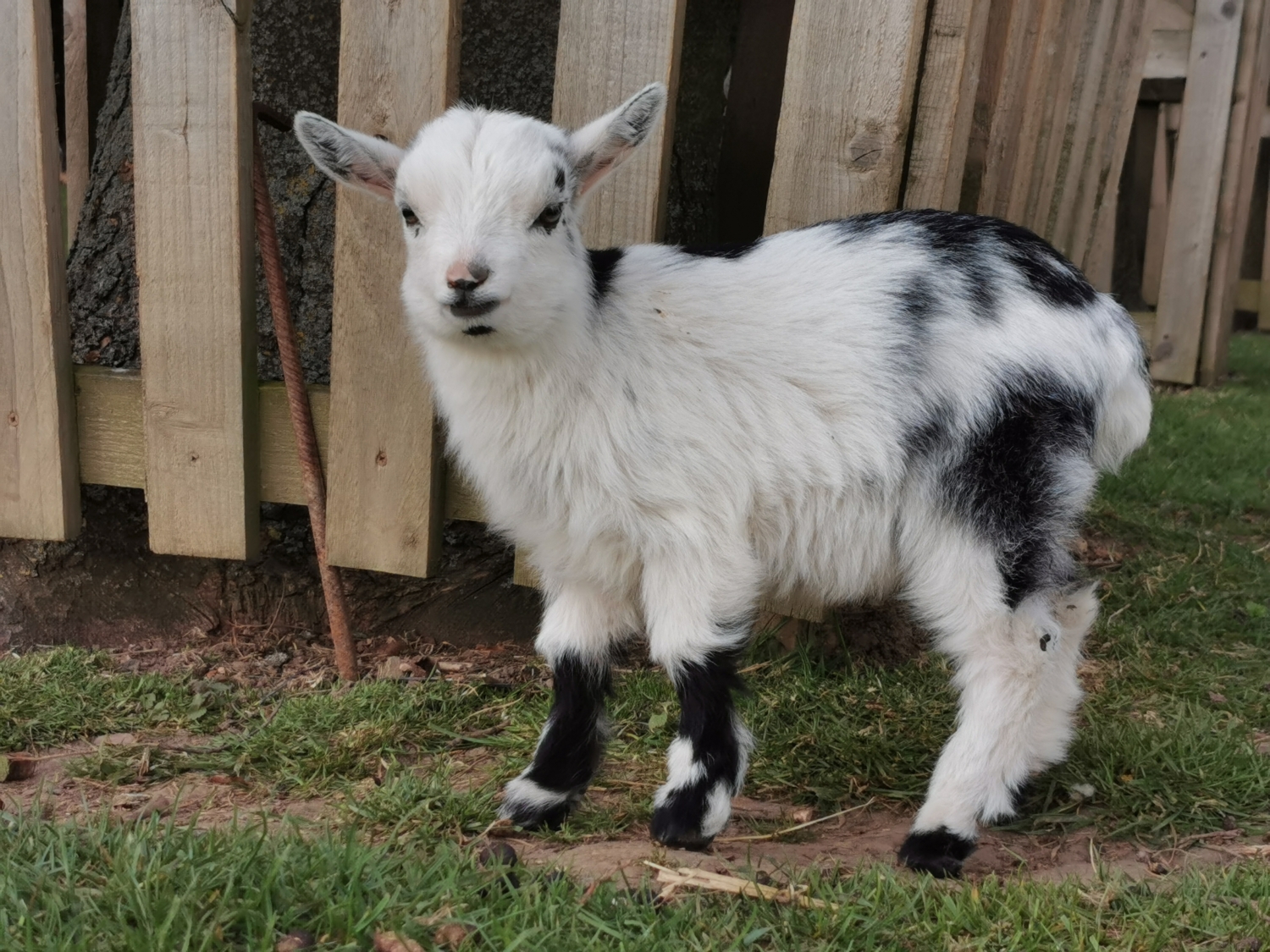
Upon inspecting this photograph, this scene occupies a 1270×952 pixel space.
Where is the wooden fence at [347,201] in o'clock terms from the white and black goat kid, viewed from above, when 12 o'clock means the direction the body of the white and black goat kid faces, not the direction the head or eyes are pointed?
The wooden fence is roughly at 1 o'clock from the white and black goat kid.

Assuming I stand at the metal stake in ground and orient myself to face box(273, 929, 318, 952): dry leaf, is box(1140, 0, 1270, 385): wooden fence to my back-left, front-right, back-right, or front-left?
back-left

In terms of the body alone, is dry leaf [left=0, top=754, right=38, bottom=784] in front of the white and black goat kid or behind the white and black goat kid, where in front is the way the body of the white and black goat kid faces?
in front

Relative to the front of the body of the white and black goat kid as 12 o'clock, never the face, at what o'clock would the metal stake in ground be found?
The metal stake in ground is roughly at 1 o'clock from the white and black goat kid.

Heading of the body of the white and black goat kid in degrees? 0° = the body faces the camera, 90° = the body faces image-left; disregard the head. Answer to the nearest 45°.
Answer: approximately 90°

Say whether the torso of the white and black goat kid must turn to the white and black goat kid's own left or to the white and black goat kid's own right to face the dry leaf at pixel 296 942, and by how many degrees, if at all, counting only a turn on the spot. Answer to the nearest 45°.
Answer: approximately 45° to the white and black goat kid's own left

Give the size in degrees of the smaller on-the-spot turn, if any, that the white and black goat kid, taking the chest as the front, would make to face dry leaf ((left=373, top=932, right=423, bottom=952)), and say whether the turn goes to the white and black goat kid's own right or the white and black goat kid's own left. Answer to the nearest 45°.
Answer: approximately 45° to the white and black goat kid's own left
